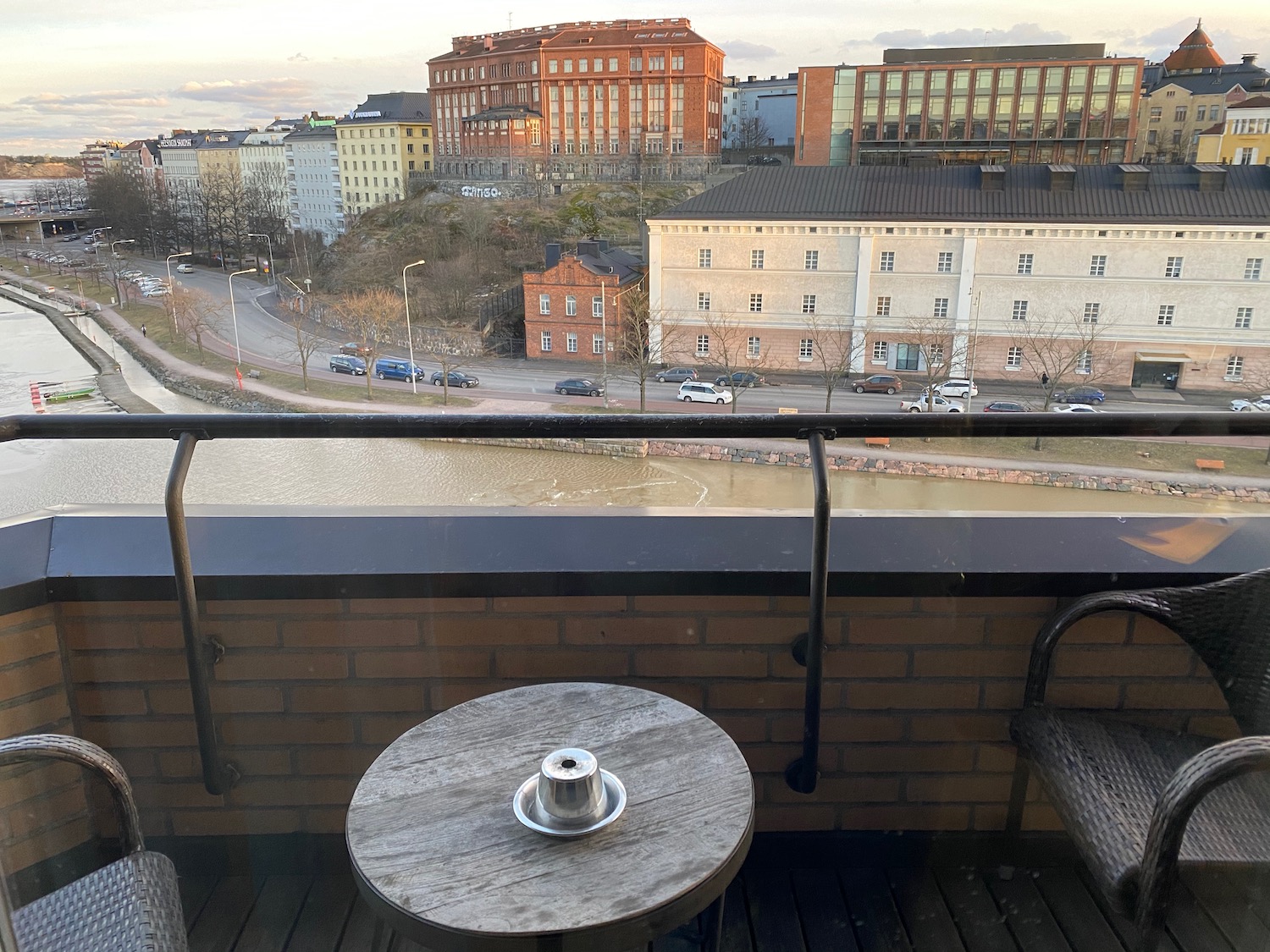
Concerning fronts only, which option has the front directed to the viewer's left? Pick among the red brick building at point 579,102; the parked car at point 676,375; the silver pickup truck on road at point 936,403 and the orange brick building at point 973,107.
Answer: the parked car at point 676,375

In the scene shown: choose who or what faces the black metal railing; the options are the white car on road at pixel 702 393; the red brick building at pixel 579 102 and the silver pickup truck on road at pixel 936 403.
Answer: the red brick building

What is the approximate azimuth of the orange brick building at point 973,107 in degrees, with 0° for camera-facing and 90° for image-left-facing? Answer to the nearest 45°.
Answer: approximately 0°

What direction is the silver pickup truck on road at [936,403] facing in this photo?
to the viewer's right

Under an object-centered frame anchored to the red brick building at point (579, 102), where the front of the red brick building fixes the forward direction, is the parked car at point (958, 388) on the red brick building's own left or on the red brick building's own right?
on the red brick building's own left

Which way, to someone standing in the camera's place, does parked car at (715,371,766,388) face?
facing to the left of the viewer

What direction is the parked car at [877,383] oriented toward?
to the viewer's left

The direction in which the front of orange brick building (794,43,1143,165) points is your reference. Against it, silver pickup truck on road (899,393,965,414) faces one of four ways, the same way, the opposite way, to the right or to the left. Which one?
to the left
